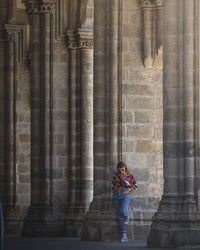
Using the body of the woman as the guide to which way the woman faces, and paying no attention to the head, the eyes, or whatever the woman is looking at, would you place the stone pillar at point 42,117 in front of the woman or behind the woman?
behind

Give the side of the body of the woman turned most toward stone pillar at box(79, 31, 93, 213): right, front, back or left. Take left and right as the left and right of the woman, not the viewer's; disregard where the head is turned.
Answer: right

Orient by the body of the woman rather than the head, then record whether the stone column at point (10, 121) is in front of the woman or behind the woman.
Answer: behind

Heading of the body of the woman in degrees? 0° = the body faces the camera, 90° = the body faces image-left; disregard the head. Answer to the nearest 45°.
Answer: approximately 0°
